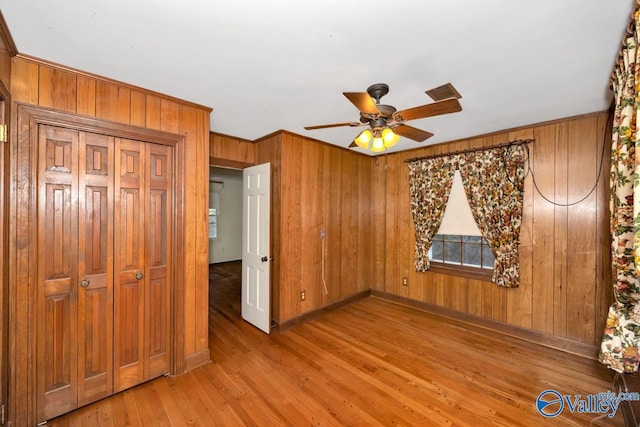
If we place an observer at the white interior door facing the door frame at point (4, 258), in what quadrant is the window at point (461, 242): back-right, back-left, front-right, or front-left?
back-left

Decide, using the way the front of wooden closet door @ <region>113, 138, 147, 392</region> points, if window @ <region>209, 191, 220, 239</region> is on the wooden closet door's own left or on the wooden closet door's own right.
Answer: on the wooden closet door's own left

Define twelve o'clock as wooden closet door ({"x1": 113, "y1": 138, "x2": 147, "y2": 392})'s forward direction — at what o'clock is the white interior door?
The white interior door is roughly at 10 o'clock from the wooden closet door.

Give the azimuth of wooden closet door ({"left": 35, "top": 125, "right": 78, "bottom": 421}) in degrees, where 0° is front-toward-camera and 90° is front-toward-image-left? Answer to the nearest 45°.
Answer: approximately 315°

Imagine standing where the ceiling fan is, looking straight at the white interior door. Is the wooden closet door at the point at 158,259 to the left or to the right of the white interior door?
left
